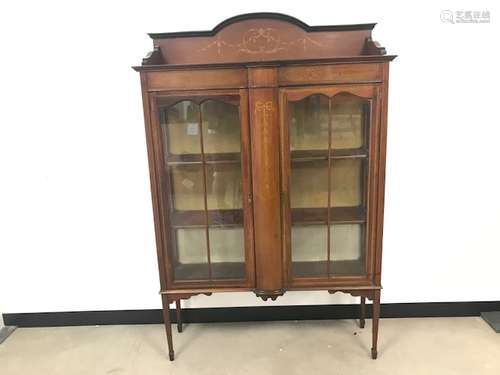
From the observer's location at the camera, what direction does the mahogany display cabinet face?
facing the viewer
